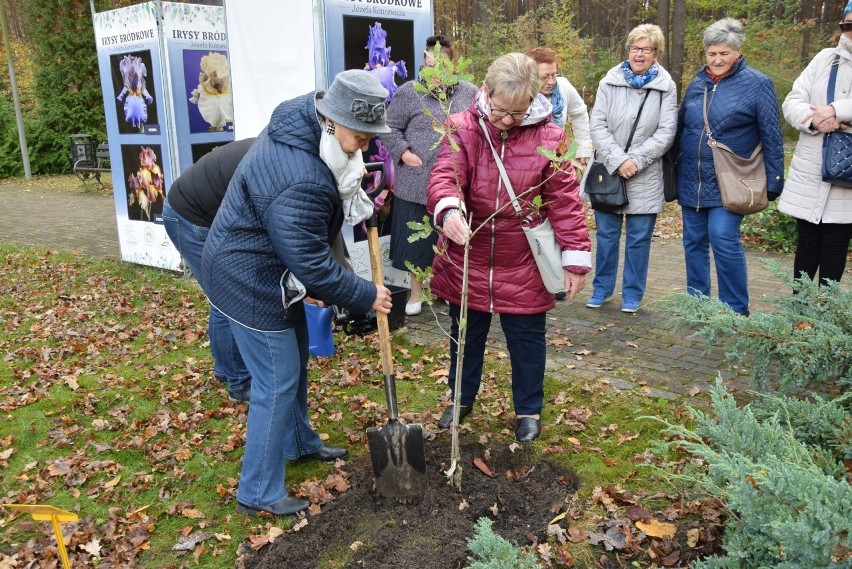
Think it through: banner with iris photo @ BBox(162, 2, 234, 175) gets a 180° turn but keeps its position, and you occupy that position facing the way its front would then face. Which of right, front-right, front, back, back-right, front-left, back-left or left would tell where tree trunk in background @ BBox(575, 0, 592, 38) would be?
front-right

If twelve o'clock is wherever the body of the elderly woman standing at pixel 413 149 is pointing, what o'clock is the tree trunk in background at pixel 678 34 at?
The tree trunk in background is roughly at 7 o'clock from the elderly woman standing.

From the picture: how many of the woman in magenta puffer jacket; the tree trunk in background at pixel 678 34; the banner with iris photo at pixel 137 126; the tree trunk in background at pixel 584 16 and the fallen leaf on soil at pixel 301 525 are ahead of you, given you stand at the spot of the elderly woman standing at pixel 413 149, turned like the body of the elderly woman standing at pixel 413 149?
2

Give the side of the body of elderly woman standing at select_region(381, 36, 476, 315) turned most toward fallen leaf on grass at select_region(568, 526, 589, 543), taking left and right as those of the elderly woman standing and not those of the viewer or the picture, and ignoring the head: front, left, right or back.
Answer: front

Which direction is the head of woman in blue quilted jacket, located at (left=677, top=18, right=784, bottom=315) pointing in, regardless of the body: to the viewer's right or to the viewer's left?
to the viewer's left

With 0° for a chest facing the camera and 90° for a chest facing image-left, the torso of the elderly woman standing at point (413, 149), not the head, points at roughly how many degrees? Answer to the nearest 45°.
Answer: approximately 0°

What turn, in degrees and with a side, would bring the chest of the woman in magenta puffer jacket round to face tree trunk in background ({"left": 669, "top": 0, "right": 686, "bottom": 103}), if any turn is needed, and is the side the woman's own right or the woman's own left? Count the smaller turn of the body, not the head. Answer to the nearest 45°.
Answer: approximately 180°

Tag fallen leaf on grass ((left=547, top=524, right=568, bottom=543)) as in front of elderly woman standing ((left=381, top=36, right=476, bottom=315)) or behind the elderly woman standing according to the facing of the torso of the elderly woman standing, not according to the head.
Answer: in front

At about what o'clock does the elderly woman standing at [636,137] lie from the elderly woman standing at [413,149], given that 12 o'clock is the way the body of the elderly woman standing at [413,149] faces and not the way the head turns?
the elderly woman standing at [636,137] is roughly at 9 o'clock from the elderly woman standing at [413,149].

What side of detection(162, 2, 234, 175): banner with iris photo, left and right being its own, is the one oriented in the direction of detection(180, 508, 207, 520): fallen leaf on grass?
front
